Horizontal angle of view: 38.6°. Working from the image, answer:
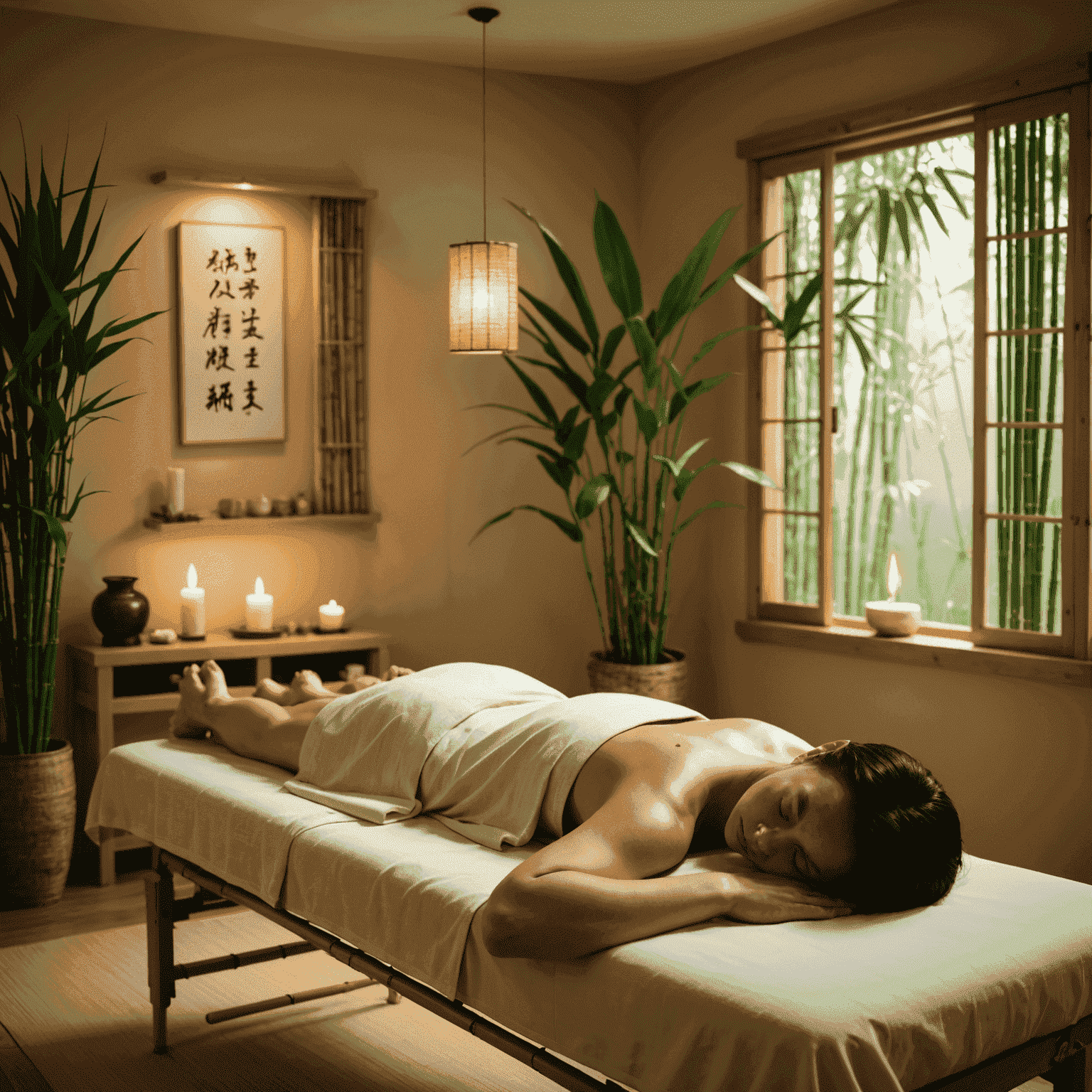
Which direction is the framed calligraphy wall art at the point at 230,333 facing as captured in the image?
toward the camera

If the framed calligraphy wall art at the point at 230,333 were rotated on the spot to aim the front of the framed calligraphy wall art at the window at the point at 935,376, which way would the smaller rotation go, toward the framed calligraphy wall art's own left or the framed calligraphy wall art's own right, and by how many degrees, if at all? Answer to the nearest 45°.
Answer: approximately 90° to the framed calligraphy wall art's own left

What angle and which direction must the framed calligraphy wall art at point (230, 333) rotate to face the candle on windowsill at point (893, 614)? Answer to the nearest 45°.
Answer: approximately 90° to its left

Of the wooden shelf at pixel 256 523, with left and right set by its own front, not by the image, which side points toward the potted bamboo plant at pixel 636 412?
left

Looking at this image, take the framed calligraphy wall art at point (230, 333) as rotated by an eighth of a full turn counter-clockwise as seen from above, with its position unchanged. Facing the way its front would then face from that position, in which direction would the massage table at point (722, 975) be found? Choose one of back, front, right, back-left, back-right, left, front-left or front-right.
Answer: front-right

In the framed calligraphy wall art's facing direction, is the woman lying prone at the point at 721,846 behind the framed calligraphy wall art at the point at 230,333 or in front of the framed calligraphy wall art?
in front

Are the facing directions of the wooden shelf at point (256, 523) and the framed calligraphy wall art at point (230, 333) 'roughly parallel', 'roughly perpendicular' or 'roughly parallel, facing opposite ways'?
roughly parallel

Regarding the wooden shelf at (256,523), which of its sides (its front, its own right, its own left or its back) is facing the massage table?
front

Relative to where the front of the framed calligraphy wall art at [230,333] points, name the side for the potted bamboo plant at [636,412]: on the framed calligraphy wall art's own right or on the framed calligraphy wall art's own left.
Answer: on the framed calligraphy wall art's own left

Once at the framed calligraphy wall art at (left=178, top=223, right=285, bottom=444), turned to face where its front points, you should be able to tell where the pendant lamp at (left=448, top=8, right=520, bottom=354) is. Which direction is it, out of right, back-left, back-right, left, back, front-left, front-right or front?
front-left

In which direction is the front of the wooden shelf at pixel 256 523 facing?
toward the camera

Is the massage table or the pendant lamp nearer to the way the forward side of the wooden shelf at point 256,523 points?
the massage table

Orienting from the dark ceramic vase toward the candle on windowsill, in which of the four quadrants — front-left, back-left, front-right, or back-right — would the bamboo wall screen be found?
front-left

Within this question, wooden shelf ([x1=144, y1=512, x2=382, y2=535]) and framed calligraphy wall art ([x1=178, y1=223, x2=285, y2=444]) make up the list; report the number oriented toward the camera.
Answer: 2
